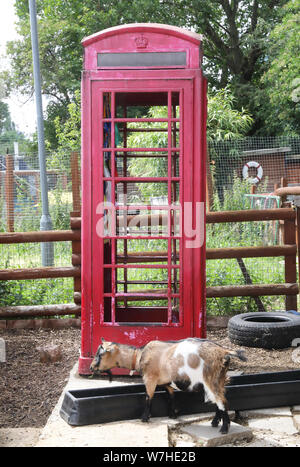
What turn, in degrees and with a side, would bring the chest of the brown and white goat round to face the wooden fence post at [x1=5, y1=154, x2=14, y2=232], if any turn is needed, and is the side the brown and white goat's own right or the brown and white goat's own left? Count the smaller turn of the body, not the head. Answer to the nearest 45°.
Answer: approximately 90° to the brown and white goat's own right

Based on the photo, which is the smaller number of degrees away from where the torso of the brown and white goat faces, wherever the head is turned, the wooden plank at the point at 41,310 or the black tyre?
the wooden plank

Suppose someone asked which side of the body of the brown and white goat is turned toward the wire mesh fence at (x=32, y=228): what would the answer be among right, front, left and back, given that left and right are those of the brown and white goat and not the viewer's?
right

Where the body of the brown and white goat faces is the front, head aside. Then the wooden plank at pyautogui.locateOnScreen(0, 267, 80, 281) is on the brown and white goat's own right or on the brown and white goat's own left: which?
on the brown and white goat's own right

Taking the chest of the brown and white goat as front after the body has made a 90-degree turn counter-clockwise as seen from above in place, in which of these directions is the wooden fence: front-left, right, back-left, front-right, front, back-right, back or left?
back

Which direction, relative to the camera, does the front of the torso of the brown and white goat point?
to the viewer's left

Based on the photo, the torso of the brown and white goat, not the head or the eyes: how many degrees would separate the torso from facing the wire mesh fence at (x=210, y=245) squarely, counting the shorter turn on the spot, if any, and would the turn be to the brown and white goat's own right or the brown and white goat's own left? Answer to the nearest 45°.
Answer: approximately 90° to the brown and white goat's own right

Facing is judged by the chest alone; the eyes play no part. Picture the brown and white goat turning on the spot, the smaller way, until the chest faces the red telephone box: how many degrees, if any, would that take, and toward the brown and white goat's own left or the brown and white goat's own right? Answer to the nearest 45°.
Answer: approximately 90° to the brown and white goat's own right
